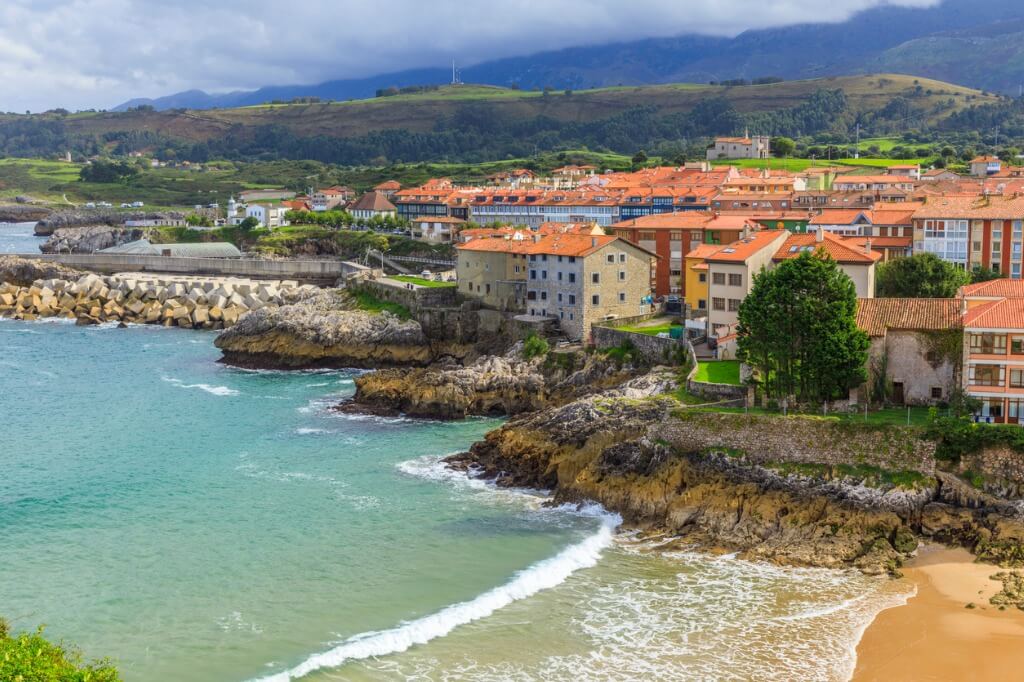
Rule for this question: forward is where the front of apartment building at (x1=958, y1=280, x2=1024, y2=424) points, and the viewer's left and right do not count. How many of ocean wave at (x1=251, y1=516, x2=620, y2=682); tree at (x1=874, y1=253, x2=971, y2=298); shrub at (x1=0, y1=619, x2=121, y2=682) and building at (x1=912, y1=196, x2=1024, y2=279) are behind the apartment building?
2

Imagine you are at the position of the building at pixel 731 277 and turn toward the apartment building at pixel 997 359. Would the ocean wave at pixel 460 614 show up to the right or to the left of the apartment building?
right

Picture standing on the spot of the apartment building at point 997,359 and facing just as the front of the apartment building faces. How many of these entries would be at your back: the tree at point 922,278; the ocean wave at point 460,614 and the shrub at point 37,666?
1

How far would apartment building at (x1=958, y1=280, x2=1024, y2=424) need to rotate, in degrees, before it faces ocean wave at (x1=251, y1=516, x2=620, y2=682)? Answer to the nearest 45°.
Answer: approximately 45° to its right

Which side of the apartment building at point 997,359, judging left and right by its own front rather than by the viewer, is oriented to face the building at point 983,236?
back

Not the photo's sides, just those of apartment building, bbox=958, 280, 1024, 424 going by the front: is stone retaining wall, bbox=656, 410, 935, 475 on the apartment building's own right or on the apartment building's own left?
on the apartment building's own right

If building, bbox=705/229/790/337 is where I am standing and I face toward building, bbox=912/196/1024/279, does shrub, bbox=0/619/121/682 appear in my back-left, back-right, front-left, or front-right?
back-right

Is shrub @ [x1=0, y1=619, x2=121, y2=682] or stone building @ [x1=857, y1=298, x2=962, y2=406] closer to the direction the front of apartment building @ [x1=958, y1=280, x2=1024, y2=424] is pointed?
the shrub

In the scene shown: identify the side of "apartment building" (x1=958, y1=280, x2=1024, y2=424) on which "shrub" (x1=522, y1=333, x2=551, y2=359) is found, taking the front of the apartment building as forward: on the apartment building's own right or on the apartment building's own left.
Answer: on the apartment building's own right

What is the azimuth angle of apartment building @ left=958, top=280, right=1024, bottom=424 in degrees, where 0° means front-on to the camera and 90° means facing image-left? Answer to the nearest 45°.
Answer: approximately 0°

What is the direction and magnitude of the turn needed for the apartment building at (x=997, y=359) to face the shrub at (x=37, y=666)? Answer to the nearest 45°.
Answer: approximately 45° to its right

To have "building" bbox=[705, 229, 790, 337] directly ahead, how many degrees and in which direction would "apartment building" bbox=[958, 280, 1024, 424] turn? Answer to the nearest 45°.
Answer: approximately 135° to its right
